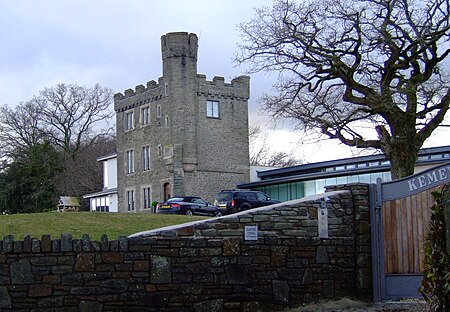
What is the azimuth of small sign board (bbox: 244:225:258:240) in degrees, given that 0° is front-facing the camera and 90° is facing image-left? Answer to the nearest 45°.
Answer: approximately 0°

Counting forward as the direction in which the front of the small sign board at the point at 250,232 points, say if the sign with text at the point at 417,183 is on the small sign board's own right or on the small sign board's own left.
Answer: on the small sign board's own left

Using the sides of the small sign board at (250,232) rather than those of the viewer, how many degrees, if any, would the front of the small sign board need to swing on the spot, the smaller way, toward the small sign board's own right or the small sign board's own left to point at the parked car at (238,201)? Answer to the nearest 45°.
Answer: approximately 180°

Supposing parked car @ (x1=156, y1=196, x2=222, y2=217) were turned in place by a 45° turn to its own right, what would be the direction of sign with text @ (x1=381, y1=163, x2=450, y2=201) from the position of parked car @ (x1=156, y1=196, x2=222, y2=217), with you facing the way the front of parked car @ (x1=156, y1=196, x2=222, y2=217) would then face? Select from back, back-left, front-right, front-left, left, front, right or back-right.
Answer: right

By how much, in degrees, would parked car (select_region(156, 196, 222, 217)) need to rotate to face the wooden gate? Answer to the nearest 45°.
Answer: approximately 135° to its right
